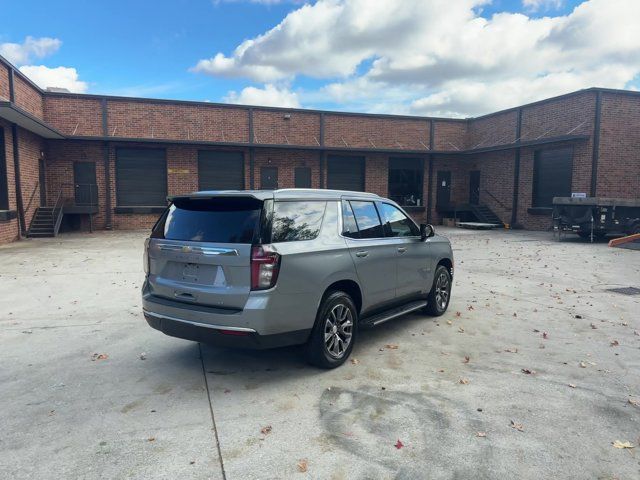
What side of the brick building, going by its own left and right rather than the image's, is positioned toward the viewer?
front

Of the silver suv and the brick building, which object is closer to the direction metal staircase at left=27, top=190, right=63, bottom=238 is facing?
the silver suv

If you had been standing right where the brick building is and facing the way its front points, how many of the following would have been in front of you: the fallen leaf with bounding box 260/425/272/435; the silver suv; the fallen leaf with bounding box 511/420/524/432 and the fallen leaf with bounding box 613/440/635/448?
4

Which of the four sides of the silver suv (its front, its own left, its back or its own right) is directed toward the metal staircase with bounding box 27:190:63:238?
left

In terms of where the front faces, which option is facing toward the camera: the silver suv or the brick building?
the brick building

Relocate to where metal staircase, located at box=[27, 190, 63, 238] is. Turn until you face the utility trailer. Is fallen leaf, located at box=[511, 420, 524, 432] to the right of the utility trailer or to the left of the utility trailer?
right

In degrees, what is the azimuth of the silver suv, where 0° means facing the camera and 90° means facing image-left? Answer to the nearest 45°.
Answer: approximately 225°

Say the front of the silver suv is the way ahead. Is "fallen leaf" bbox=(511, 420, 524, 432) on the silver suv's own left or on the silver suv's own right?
on the silver suv's own right

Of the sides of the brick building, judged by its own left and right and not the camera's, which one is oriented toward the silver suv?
front

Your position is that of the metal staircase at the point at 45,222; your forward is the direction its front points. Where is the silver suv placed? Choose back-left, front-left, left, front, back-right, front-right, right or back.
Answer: front

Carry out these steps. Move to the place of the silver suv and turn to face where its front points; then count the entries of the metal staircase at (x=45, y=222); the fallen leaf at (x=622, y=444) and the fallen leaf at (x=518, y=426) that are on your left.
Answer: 1

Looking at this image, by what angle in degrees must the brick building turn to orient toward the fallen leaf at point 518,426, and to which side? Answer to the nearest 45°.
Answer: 0° — it already faces it
